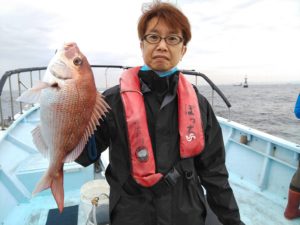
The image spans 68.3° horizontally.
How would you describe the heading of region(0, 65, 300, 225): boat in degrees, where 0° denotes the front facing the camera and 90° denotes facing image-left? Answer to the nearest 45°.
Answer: approximately 180°
